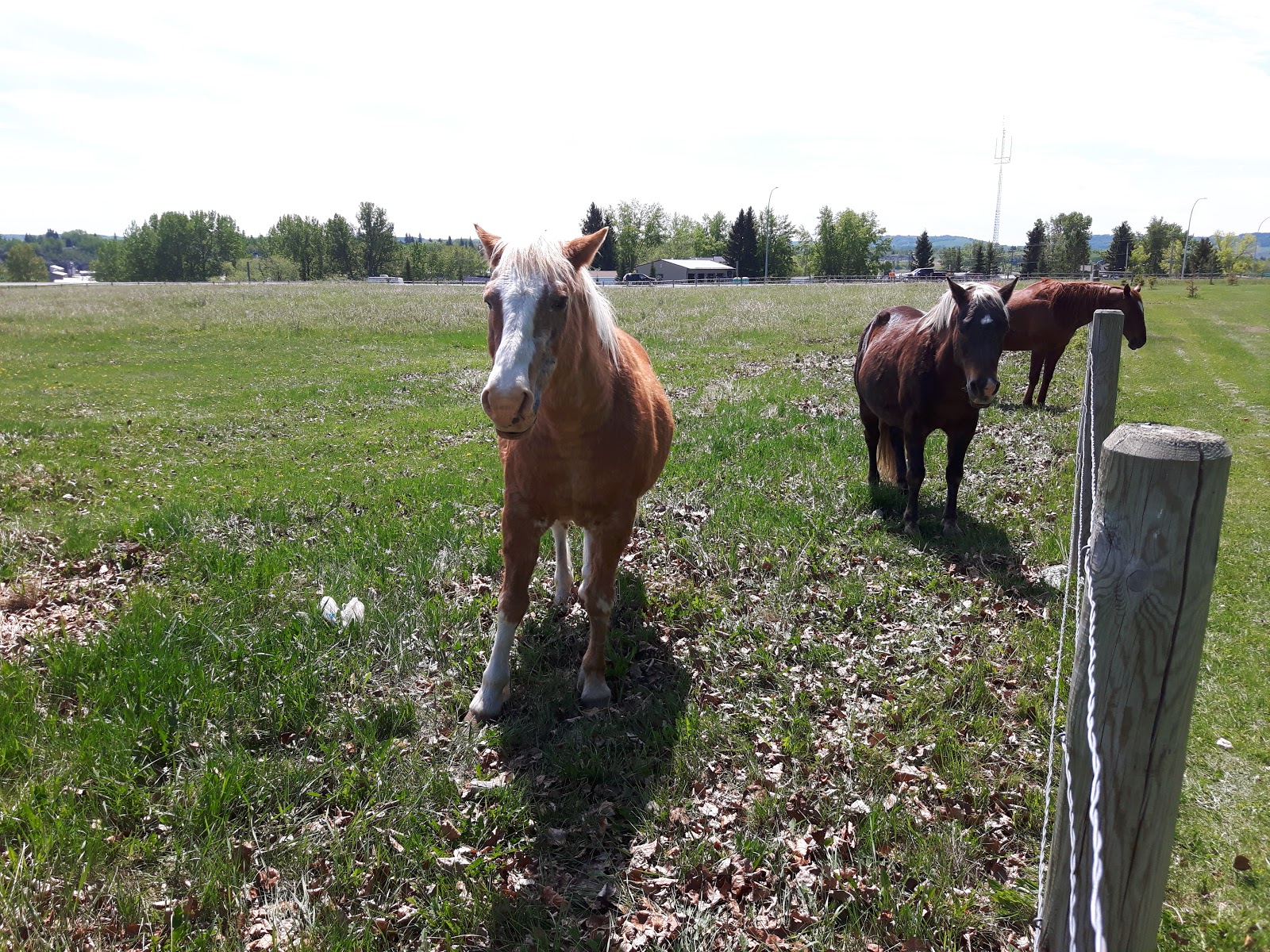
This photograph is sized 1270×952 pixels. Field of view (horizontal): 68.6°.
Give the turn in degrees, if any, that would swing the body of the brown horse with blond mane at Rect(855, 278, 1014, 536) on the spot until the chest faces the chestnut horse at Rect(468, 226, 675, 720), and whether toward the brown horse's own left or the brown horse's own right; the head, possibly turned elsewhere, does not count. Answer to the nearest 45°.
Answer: approximately 90° to the brown horse's own right

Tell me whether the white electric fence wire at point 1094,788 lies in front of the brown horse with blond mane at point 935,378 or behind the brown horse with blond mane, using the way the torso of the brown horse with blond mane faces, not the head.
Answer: in front

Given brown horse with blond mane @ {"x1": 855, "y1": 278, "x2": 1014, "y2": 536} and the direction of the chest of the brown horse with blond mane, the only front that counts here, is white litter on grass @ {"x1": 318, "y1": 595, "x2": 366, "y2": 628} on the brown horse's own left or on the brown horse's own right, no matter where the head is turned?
on the brown horse's own right

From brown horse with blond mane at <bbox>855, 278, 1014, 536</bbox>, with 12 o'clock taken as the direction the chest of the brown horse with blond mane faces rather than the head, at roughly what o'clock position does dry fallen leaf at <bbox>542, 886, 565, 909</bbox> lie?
The dry fallen leaf is roughly at 2 o'clock from the brown horse with blond mane.

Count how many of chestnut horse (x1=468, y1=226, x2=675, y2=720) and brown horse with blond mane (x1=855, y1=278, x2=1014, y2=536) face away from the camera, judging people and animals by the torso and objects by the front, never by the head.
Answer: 0

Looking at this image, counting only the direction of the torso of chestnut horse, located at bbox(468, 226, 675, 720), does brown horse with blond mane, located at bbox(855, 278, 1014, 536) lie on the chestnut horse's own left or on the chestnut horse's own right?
on the chestnut horse's own left

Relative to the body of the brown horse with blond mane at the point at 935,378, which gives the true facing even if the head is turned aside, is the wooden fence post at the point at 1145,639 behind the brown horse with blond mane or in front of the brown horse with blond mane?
in front

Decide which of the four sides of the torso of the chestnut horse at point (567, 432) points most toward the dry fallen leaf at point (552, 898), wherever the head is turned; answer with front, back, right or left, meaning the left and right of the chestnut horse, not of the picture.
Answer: front

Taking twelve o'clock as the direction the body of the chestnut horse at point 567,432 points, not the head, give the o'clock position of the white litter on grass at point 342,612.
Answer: The white litter on grass is roughly at 4 o'clock from the chestnut horse.
